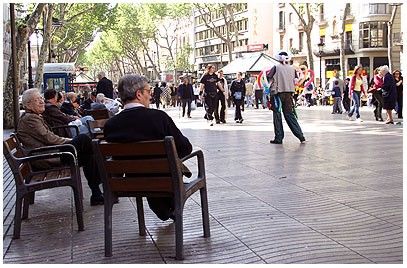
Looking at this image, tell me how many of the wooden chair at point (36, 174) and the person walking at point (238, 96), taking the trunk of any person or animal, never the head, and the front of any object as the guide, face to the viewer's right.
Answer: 1

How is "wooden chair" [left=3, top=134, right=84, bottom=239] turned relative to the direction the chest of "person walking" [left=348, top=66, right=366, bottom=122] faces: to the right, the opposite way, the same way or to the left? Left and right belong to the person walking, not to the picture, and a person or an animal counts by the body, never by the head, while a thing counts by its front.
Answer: to the left

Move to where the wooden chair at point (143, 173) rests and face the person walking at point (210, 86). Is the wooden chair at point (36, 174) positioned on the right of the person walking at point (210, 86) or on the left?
left

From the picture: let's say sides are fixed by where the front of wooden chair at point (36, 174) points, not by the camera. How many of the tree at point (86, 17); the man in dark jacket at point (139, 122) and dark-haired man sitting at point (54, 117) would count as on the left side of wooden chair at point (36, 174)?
2

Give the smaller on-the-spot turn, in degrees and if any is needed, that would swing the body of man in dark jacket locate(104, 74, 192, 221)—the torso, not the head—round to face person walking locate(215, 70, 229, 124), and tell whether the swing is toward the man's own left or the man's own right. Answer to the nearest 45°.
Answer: approximately 45° to the man's own left

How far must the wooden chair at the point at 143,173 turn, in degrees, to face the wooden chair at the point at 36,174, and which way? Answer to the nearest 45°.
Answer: approximately 90° to its left

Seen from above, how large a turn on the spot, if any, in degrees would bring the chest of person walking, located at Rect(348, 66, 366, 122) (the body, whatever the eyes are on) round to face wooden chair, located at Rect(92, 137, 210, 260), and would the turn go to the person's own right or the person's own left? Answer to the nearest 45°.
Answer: approximately 45° to the person's own right

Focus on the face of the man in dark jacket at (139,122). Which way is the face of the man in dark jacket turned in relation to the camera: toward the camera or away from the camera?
away from the camera

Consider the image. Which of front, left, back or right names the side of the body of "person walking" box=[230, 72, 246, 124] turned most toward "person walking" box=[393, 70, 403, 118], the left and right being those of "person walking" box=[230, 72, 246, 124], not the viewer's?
left

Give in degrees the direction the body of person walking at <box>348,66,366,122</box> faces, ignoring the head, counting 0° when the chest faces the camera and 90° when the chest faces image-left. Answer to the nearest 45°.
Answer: approximately 315°

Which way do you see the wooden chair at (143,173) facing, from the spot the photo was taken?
facing away from the viewer and to the right of the viewer

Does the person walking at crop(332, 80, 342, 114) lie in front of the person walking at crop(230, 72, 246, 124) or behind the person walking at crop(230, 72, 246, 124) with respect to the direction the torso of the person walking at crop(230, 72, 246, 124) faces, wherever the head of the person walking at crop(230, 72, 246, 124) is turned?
behind

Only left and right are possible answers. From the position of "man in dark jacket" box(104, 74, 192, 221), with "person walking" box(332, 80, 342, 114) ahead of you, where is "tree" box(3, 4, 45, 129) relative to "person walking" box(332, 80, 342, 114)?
left

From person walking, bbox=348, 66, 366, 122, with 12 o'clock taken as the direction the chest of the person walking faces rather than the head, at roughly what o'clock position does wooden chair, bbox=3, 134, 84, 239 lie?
The wooden chair is roughly at 2 o'clock from the person walking.
